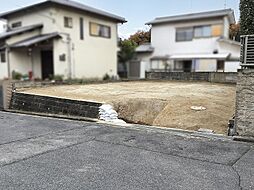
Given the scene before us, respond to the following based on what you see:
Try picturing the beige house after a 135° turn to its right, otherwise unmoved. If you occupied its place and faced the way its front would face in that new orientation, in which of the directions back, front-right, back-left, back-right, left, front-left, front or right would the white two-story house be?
right

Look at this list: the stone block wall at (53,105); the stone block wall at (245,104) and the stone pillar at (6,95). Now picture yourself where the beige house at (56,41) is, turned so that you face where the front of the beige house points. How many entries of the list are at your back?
0

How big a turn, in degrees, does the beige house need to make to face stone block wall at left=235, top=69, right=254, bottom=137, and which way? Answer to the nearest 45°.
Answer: approximately 45° to its left

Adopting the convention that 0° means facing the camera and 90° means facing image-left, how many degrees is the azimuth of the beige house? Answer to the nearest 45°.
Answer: approximately 45°

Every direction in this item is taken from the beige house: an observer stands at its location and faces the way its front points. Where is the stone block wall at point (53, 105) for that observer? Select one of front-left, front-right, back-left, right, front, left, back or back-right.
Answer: front-left

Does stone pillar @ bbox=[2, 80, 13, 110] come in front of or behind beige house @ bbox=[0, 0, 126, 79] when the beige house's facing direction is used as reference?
in front
